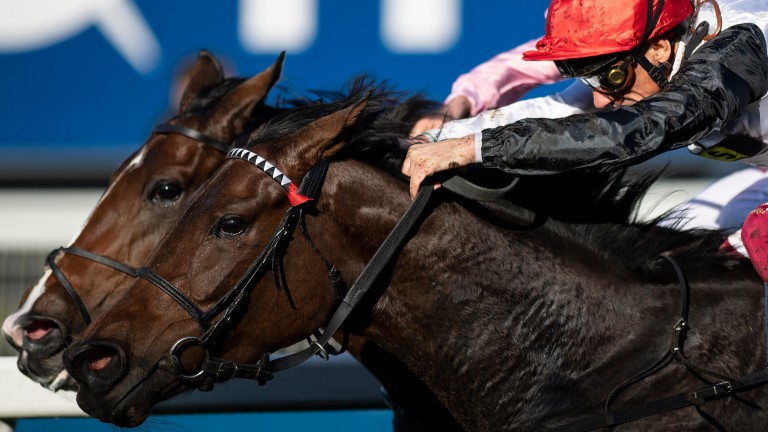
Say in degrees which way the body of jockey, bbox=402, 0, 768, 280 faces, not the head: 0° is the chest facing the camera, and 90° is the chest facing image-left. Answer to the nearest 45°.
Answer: approximately 90°

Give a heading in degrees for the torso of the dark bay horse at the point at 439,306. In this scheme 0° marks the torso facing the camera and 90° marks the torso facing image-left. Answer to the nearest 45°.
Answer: approximately 90°

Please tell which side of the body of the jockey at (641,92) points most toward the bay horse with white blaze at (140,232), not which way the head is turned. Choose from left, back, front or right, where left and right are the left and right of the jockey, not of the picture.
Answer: front
